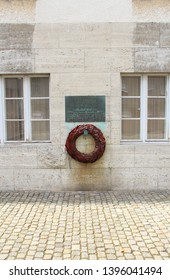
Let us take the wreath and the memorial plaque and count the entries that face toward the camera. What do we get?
2

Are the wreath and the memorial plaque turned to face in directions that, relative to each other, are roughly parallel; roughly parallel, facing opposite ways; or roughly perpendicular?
roughly parallel

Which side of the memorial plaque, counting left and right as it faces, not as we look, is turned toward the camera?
front
